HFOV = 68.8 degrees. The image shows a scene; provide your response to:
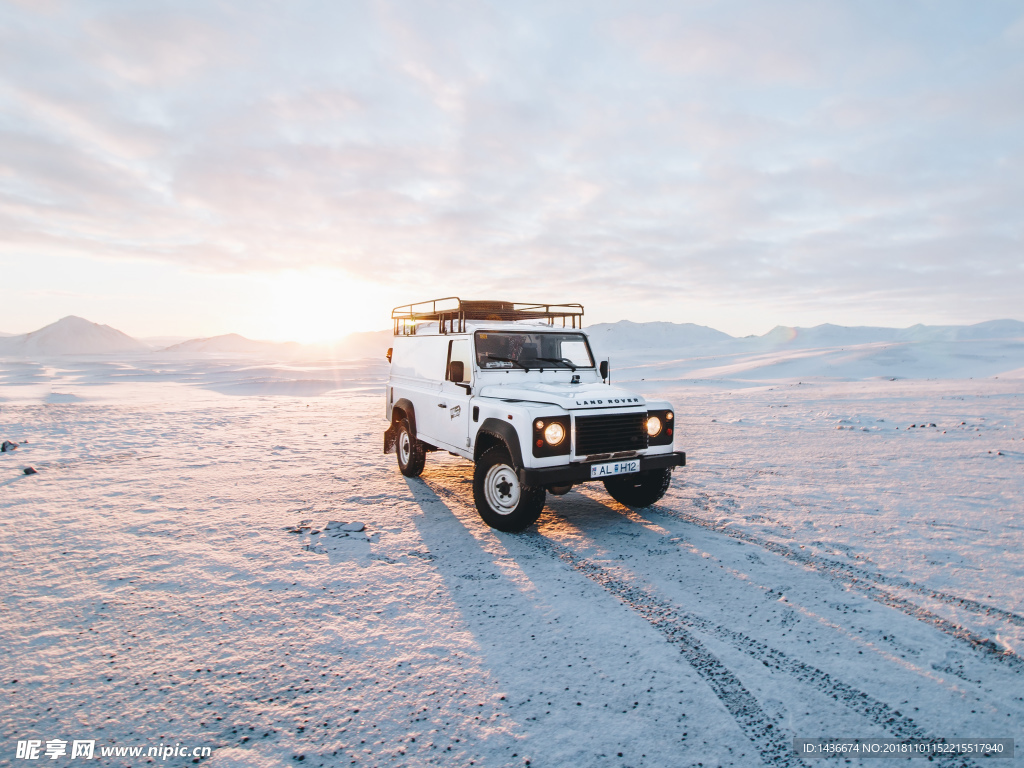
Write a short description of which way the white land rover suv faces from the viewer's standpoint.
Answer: facing the viewer and to the right of the viewer
